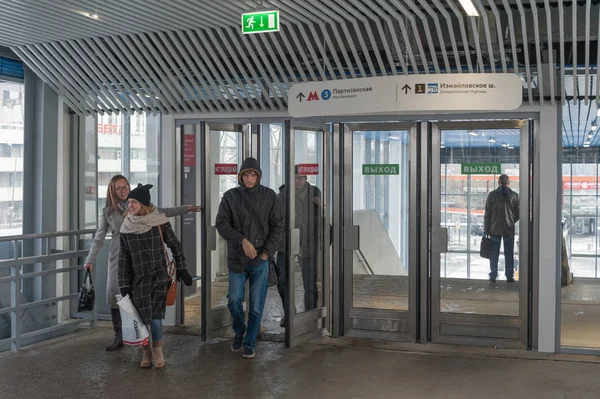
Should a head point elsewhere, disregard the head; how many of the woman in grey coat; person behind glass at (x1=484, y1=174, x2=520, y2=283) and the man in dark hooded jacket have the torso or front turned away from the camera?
1

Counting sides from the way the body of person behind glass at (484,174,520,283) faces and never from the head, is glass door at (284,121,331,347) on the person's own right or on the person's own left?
on the person's own left

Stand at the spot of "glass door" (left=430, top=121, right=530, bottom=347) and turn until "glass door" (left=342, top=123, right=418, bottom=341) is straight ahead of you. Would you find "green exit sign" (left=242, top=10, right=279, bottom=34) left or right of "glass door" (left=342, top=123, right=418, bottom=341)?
left

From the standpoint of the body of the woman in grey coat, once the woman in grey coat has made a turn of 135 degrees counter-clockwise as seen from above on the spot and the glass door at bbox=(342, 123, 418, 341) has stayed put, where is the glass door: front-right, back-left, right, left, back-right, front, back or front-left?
front-right

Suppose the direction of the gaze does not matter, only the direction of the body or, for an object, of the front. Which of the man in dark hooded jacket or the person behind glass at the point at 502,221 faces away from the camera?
the person behind glass

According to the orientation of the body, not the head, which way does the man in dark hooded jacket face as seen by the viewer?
toward the camera

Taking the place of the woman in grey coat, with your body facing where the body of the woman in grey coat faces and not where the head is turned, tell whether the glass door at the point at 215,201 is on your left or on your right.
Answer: on your left

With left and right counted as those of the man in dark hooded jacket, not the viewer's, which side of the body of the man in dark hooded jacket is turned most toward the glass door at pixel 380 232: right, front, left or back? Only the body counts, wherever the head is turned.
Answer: left

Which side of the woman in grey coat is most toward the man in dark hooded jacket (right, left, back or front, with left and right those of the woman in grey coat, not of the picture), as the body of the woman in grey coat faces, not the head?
left

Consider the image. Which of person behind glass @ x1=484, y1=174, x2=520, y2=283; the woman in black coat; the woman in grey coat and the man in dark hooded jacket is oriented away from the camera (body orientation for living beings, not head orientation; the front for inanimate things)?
the person behind glass

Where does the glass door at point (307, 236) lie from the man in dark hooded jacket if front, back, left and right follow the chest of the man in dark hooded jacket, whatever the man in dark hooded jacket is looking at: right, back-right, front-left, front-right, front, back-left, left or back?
back-left

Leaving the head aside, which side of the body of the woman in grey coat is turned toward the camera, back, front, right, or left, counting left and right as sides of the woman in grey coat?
front

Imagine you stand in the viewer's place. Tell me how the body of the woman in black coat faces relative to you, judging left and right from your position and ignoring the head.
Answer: facing the viewer and to the left of the viewer

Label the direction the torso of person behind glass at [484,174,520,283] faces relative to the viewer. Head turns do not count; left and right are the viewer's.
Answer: facing away from the viewer
